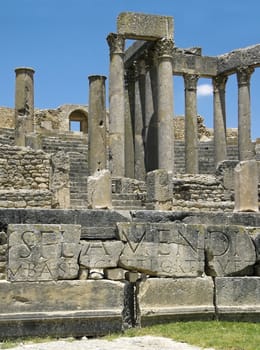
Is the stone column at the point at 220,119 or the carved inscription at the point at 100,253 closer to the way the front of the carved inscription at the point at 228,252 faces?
the carved inscription

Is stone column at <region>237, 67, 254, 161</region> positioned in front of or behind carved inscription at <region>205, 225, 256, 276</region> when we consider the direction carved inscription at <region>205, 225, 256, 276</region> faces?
behind

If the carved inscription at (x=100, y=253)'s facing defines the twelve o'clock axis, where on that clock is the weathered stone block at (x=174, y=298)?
The weathered stone block is roughly at 9 o'clock from the carved inscription.

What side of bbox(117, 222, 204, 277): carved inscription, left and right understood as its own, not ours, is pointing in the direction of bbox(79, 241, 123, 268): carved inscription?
right

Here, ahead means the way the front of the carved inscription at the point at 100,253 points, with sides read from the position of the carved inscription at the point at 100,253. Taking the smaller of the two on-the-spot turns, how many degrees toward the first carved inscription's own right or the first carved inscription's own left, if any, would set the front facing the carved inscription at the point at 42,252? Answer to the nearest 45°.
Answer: approximately 90° to the first carved inscription's own right

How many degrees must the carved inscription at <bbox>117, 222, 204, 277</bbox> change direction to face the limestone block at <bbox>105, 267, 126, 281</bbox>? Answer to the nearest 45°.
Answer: approximately 90° to its right

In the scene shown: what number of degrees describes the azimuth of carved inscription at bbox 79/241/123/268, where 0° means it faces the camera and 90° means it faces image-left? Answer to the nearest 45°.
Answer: approximately 0°

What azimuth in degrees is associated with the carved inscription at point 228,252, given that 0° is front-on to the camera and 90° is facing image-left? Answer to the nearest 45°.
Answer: approximately 0°

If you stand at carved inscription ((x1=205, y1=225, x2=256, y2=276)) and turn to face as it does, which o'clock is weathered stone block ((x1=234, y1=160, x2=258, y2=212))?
The weathered stone block is roughly at 6 o'clock from the carved inscription.

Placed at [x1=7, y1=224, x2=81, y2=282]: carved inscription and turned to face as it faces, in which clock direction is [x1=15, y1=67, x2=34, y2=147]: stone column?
The stone column is roughly at 6 o'clock from the carved inscription.
